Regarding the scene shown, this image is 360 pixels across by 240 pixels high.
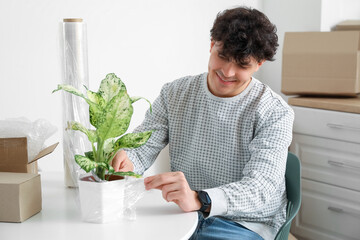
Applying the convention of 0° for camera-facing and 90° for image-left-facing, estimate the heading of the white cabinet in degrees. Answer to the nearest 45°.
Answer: approximately 45°

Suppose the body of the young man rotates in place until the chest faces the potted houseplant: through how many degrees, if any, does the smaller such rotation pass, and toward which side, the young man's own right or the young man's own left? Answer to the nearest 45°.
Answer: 0° — they already face it

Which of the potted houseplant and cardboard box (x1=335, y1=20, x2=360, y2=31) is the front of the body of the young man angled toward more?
the potted houseplant

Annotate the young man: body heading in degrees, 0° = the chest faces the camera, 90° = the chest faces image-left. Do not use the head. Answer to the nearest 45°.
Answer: approximately 45°

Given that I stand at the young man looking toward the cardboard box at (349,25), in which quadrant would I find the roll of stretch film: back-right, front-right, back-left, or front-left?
back-left
